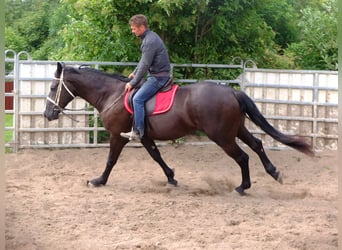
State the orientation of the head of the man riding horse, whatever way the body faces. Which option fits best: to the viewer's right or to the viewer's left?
to the viewer's left

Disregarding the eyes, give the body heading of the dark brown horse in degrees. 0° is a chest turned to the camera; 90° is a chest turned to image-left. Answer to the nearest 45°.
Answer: approximately 90°

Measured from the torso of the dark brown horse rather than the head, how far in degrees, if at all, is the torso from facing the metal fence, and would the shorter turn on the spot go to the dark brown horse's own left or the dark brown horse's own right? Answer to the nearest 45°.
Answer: approximately 90° to the dark brown horse's own right

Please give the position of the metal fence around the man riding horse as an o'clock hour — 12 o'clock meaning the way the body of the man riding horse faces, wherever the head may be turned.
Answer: The metal fence is roughly at 4 o'clock from the man riding horse.

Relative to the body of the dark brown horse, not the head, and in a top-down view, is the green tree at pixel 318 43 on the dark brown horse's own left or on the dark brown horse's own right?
on the dark brown horse's own right

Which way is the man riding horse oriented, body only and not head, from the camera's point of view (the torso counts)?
to the viewer's left

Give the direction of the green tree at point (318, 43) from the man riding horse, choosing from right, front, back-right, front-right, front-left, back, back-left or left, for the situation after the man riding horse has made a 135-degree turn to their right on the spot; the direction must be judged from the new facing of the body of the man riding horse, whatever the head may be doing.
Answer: front
